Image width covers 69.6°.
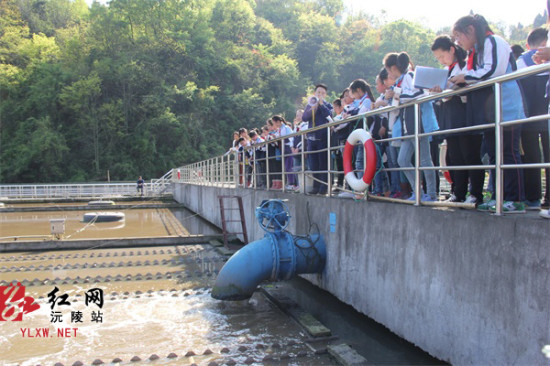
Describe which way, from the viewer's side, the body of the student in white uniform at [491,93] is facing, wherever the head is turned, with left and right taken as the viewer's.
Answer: facing to the left of the viewer

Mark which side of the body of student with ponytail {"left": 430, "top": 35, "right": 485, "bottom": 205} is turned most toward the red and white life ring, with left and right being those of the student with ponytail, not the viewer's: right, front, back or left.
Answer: right

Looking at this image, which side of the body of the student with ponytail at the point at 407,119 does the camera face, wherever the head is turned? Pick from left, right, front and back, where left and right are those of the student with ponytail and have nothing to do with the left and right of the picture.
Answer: left

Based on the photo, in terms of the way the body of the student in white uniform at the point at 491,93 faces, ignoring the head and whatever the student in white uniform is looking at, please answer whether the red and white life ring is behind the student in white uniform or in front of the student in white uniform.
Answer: in front

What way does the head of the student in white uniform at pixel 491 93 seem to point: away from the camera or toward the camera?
toward the camera

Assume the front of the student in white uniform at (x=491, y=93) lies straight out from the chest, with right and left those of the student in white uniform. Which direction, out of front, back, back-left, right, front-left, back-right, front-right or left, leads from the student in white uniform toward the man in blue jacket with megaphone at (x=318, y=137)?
front-right

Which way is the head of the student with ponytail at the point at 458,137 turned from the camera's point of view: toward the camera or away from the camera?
toward the camera

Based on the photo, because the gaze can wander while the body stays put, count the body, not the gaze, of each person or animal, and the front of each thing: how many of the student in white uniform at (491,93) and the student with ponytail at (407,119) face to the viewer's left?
2

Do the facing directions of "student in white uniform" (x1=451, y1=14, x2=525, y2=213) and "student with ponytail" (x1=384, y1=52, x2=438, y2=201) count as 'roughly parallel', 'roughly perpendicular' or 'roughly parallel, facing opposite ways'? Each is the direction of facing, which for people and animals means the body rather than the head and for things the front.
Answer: roughly parallel

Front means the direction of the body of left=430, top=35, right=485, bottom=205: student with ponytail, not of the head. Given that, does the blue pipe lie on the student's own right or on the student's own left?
on the student's own right

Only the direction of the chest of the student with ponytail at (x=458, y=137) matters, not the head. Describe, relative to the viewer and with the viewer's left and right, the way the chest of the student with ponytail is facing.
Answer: facing the viewer and to the left of the viewer

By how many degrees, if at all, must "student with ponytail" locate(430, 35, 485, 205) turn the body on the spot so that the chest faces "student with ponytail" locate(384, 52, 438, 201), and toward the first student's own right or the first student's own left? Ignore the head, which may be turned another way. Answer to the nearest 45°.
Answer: approximately 90° to the first student's own right
